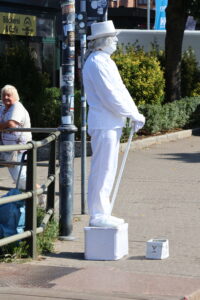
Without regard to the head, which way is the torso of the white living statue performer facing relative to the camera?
to the viewer's right

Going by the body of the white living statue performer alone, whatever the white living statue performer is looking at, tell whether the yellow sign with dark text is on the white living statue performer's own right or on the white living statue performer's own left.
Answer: on the white living statue performer's own left

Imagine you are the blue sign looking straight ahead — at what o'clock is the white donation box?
The white donation box is roughly at 12 o'clock from the blue sign.

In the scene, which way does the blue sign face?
toward the camera

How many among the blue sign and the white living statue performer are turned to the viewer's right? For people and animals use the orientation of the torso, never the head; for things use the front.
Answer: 1

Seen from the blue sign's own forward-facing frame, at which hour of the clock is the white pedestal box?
The white pedestal box is roughly at 12 o'clock from the blue sign.

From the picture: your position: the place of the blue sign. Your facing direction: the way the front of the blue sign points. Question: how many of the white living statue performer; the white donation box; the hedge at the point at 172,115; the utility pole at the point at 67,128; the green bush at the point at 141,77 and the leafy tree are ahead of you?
6

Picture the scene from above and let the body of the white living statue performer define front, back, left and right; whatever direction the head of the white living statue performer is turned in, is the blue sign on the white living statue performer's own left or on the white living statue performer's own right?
on the white living statue performer's own left

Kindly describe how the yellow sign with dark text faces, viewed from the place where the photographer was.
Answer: facing the viewer

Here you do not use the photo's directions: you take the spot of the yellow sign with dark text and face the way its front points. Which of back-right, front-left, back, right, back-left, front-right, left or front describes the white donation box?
front

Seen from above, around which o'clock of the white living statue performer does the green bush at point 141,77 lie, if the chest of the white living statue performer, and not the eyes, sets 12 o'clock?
The green bush is roughly at 9 o'clock from the white living statue performer.

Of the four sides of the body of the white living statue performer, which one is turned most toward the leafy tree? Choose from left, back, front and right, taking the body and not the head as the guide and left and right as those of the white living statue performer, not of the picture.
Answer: left

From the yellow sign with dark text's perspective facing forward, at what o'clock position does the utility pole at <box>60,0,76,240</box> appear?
The utility pole is roughly at 12 o'clock from the yellow sign with dark text.
